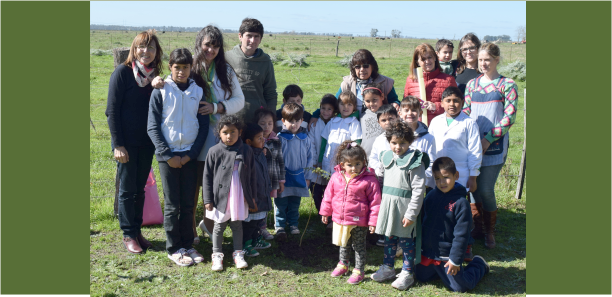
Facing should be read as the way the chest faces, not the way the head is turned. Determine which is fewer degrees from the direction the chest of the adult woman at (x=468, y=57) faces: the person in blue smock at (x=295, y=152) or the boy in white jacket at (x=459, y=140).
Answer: the boy in white jacket

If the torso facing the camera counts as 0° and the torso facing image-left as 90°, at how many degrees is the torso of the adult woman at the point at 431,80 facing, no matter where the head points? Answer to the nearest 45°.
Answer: approximately 0°

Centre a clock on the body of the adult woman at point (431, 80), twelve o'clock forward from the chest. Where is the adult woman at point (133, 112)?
the adult woman at point (133, 112) is roughly at 2 o'clock from the adult woman at point (431, 80).

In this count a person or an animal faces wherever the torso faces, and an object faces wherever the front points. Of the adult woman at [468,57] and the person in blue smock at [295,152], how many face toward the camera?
2

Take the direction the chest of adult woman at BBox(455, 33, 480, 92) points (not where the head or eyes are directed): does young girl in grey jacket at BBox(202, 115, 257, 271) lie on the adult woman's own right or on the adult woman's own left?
on the adult woman's own right
